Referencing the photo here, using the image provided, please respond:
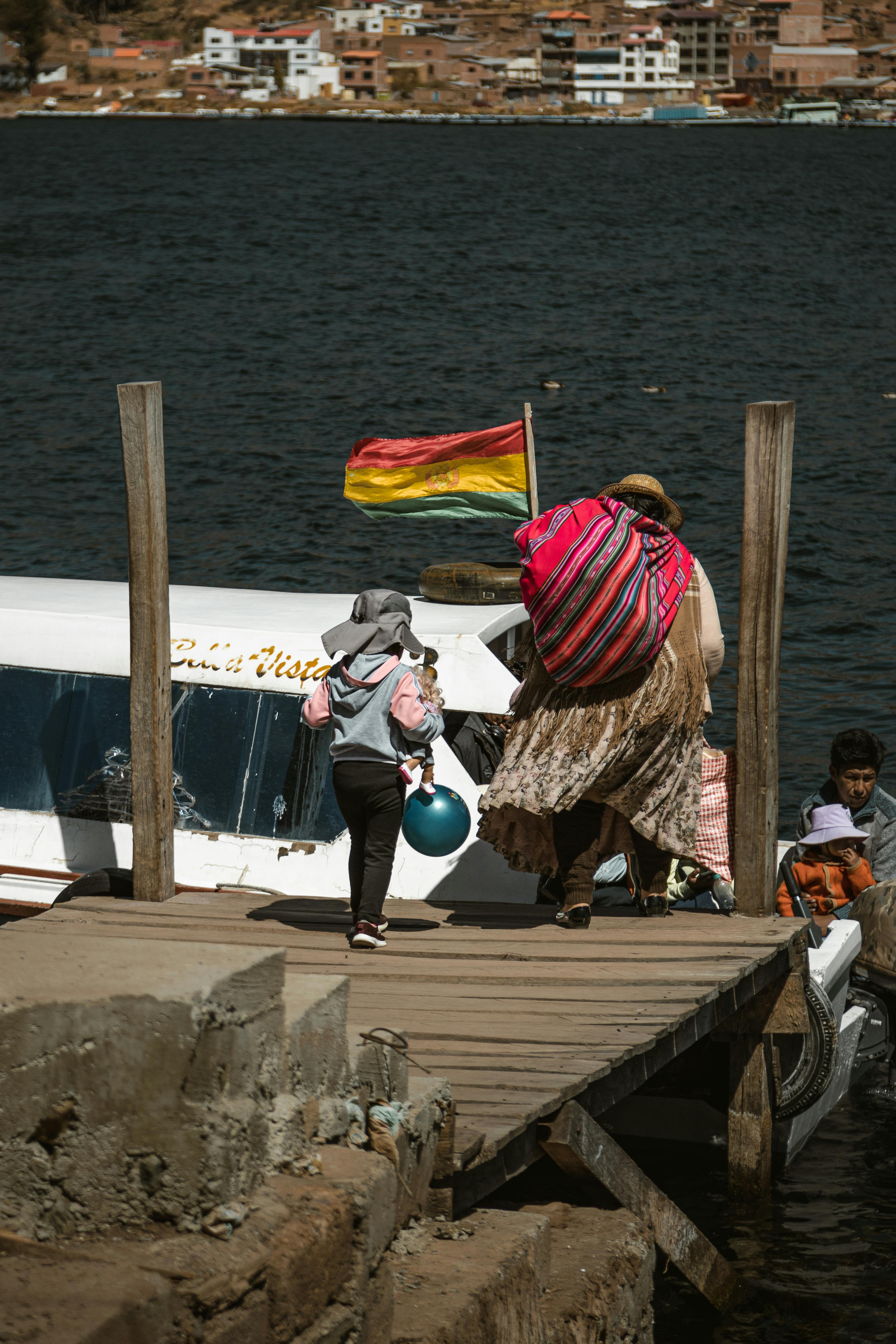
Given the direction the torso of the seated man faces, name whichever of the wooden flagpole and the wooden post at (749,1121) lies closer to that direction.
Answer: the wooden post

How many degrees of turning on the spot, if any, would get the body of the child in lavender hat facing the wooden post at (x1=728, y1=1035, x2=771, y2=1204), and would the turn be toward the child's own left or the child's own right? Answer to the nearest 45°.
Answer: approximately 45° to the child's own right

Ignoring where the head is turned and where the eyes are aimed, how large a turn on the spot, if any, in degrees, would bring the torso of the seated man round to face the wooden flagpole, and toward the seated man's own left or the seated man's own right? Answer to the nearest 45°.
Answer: approximately 135° to the seated man's own right

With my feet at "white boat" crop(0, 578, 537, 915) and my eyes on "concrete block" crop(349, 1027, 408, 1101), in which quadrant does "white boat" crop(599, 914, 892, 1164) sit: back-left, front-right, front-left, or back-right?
front-left

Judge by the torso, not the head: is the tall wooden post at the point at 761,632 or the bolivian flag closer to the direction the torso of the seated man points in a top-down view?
the tall wooden post

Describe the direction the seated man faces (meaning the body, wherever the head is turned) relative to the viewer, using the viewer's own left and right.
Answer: facing the viewer

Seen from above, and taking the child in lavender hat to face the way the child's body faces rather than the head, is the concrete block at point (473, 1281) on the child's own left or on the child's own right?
on the child's own right

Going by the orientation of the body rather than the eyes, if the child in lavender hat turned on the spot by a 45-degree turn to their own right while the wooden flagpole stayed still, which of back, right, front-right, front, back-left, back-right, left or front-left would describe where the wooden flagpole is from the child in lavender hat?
back-right

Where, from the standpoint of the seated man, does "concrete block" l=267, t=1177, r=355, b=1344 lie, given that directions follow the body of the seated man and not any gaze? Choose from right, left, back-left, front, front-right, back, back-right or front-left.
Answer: front

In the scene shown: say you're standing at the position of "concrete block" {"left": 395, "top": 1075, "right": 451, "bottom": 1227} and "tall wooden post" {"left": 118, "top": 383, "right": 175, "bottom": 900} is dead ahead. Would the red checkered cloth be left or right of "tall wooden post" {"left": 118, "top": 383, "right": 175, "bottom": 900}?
right

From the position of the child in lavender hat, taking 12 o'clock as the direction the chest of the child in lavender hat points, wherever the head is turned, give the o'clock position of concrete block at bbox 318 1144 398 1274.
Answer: The concrete block is roughly at 2 o'clock from the child in lavender hat.

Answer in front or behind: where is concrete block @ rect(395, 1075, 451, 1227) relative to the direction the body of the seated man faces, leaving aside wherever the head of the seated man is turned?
in front
